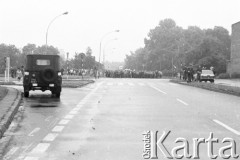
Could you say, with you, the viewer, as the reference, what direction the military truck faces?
facing away from the viewer
